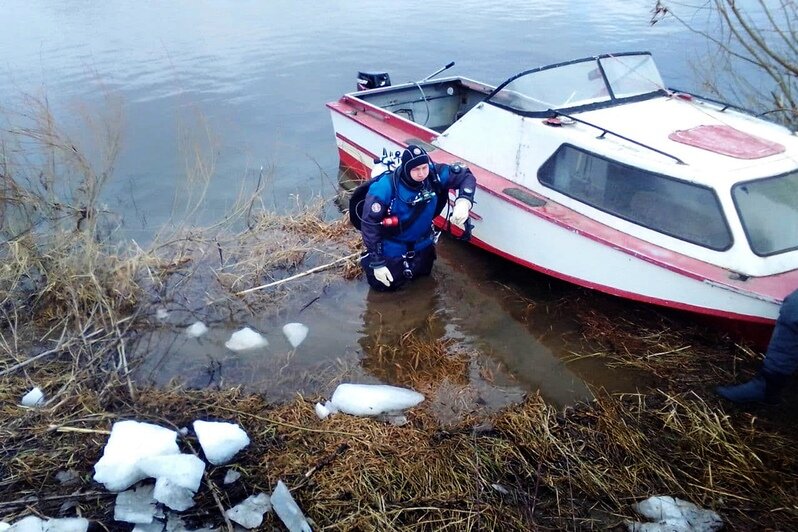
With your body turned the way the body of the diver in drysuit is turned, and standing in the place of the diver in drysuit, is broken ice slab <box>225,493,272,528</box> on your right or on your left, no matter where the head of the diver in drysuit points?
on your right

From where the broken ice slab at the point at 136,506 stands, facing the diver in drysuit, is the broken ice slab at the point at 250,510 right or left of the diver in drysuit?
right

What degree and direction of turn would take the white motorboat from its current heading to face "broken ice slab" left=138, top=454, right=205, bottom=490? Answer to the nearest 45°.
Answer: approximately 90° to its right

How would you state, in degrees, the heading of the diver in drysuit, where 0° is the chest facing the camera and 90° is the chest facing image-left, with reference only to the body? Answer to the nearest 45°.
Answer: approximately 315°

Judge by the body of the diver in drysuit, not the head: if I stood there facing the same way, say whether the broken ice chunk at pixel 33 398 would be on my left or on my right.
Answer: on my right

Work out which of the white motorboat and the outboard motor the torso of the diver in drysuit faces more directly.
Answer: the white motorboat

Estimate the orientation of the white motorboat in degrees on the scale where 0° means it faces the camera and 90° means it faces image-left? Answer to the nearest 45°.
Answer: approximately 315°

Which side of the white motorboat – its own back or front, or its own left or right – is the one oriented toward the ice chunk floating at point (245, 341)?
right

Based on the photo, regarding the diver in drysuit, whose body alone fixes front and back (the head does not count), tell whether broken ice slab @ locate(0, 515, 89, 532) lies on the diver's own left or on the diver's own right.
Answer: on the diver's own right

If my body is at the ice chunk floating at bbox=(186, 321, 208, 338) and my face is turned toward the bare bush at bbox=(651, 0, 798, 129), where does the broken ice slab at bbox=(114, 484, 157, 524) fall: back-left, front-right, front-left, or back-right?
back-right

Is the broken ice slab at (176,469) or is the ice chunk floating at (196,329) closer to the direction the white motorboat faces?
the broken ice slab
